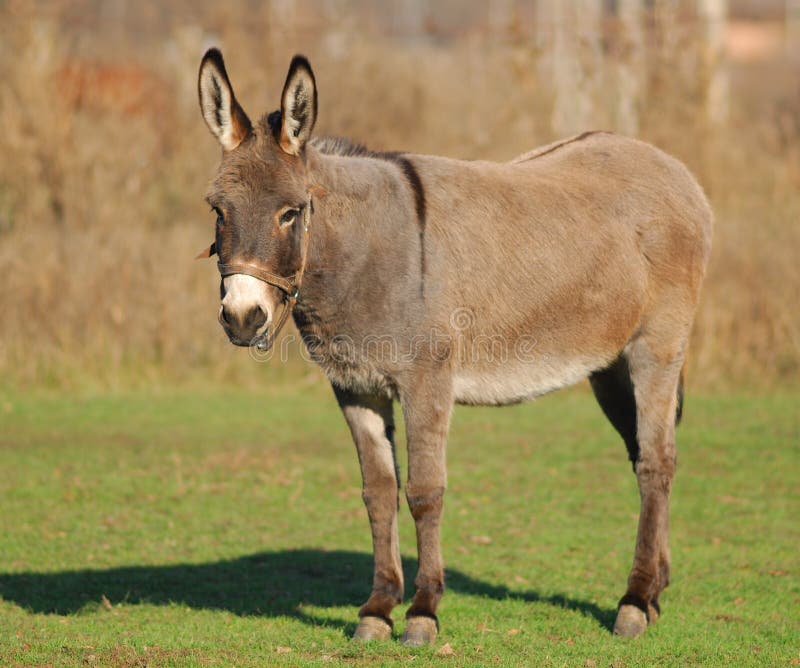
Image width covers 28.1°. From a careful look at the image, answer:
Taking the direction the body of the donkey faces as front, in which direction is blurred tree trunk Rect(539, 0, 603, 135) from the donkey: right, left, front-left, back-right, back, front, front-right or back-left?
back-right

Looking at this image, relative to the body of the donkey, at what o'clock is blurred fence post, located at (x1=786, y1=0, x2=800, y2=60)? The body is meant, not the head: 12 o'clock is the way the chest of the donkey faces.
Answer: The blurred fence post is roughly at 5 o'clock from the donkey.

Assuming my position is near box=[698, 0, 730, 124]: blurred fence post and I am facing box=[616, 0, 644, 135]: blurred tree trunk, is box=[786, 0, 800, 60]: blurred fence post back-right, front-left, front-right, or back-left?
back-right

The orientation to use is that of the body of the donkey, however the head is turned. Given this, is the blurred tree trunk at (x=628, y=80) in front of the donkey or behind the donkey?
behind

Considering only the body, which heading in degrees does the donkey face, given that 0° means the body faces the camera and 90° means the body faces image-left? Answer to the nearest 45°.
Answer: approximately 45°

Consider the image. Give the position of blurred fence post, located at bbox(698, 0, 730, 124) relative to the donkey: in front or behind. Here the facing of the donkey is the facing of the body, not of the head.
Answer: behind
